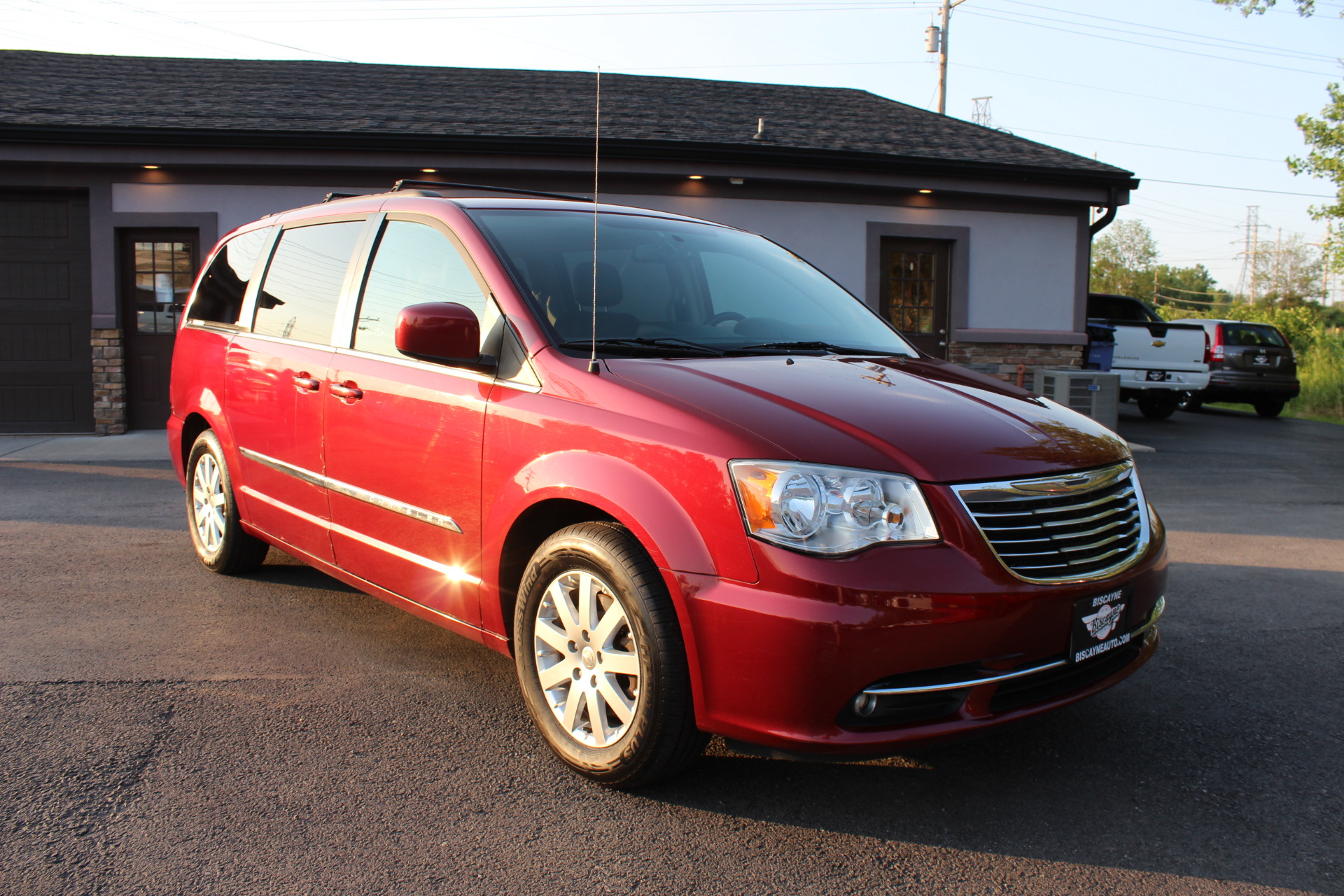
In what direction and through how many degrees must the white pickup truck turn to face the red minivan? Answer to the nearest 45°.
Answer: approximately 135° to its left

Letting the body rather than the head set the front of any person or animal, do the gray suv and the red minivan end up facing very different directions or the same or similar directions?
very different directions

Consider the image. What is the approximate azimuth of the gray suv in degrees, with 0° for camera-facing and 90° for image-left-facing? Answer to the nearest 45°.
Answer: approximately 135°

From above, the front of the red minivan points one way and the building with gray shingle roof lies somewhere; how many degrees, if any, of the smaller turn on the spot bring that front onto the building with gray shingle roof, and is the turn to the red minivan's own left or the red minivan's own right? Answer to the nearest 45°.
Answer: approximately 135° to the red minivan's own left

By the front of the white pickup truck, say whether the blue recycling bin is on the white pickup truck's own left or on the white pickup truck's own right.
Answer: on the white pickup truck's own left

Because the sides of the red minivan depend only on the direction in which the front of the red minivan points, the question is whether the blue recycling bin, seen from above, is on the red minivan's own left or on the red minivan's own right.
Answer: on the red minivan's own left

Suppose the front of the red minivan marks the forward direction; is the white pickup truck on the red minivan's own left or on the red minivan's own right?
on the red minivan's own left

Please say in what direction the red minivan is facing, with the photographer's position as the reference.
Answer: facing the viewer and to the right of the viewer

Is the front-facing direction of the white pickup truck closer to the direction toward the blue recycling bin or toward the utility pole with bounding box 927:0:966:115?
the utility pole

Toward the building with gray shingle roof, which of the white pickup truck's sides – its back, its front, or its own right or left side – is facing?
left

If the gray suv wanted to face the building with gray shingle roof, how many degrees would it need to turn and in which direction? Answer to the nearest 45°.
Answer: approximately 90° to its left

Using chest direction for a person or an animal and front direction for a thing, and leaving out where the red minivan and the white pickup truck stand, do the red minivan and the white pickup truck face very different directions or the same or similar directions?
very different directions

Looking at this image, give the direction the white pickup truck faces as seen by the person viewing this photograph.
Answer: facing away from the viewer and to the left of the viewer

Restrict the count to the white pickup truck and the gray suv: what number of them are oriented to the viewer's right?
0
